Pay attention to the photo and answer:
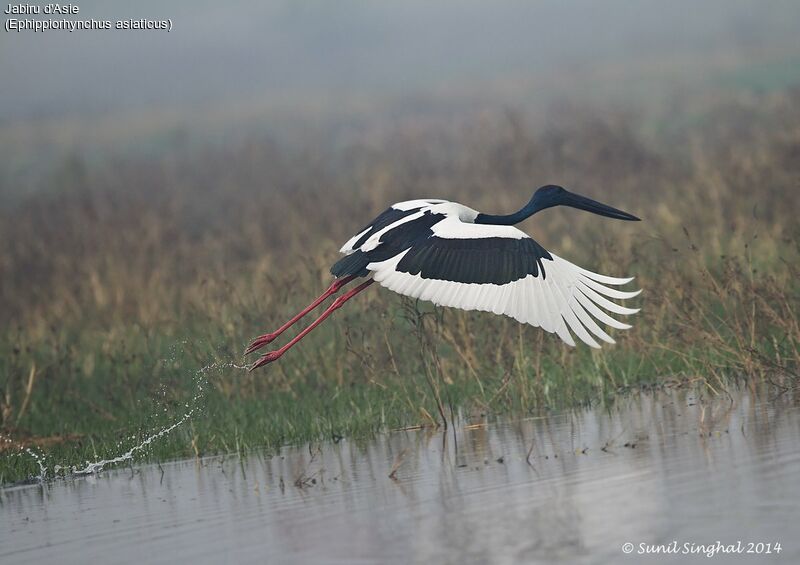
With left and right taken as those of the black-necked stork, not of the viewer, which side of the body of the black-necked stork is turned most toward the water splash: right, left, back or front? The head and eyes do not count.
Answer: back

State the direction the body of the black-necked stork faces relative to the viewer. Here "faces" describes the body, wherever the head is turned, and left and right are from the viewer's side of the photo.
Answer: facing to the right of the viewer
